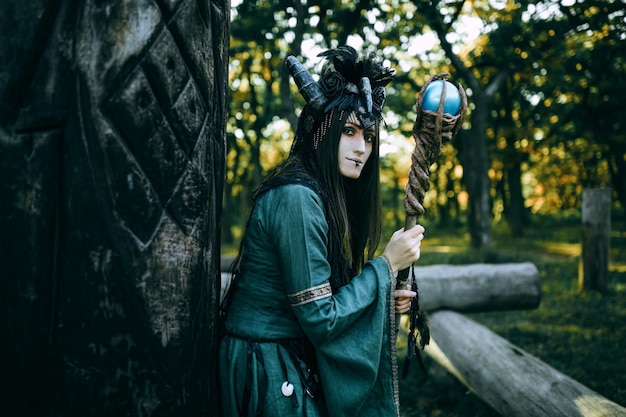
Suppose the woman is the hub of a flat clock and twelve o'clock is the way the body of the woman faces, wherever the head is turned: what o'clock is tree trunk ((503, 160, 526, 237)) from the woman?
The tree trunk is roughly at 10 o'clock from the woman.

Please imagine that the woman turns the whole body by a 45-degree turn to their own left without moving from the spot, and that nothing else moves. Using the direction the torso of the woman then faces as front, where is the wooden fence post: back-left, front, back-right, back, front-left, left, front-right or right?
front

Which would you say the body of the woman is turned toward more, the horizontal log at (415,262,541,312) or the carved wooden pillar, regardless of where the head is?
the horizontal log

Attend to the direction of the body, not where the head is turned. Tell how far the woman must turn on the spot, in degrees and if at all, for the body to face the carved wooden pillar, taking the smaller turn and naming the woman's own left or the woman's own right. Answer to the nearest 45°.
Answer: approximately 135° to the woman's own right

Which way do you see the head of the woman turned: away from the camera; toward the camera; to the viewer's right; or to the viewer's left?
toward the camera

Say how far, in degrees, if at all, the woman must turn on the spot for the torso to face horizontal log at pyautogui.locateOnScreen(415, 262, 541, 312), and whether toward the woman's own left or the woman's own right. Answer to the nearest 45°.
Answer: approximately 45° to the woman's own left

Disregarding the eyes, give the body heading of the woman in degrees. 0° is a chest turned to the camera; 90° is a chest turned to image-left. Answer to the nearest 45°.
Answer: approximately 270°
